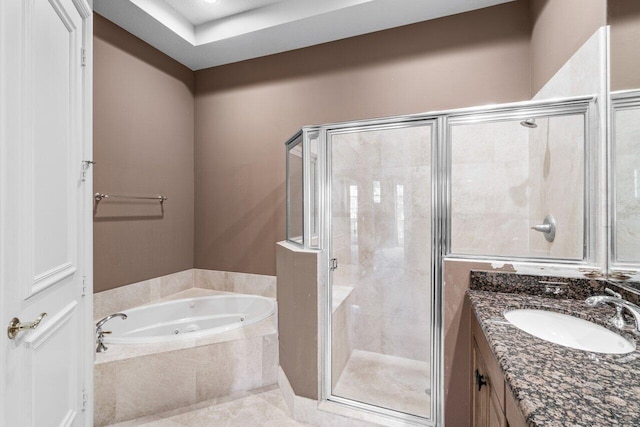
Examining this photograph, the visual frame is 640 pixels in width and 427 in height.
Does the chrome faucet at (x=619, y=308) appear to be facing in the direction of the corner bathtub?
yes

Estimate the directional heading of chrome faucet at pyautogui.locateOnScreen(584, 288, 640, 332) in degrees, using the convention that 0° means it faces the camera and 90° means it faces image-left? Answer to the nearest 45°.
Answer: approximately 90°

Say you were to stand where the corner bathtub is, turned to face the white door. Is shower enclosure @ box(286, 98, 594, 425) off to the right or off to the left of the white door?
left

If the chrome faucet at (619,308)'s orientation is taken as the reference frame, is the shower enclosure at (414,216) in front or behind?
in front

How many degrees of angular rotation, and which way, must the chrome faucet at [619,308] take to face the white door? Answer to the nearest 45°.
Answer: approximately 45° to its left
